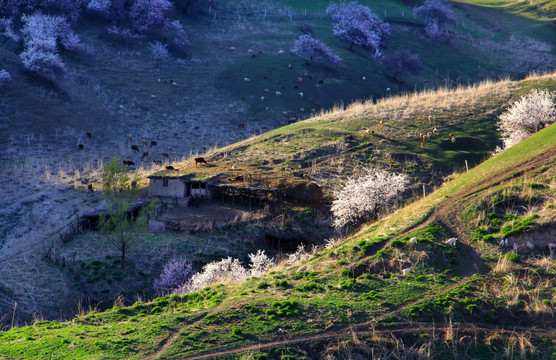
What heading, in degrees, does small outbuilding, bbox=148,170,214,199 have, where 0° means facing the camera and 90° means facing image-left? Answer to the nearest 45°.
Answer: approximately 0°

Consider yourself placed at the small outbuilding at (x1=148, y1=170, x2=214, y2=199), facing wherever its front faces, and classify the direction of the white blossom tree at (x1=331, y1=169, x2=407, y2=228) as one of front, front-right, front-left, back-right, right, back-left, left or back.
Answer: front-left

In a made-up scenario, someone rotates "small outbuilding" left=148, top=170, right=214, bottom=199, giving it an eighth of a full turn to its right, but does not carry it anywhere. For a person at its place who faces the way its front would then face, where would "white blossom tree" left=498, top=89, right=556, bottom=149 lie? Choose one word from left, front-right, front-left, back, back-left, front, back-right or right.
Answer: back-left

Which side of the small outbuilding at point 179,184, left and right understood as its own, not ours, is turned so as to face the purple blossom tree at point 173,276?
front
